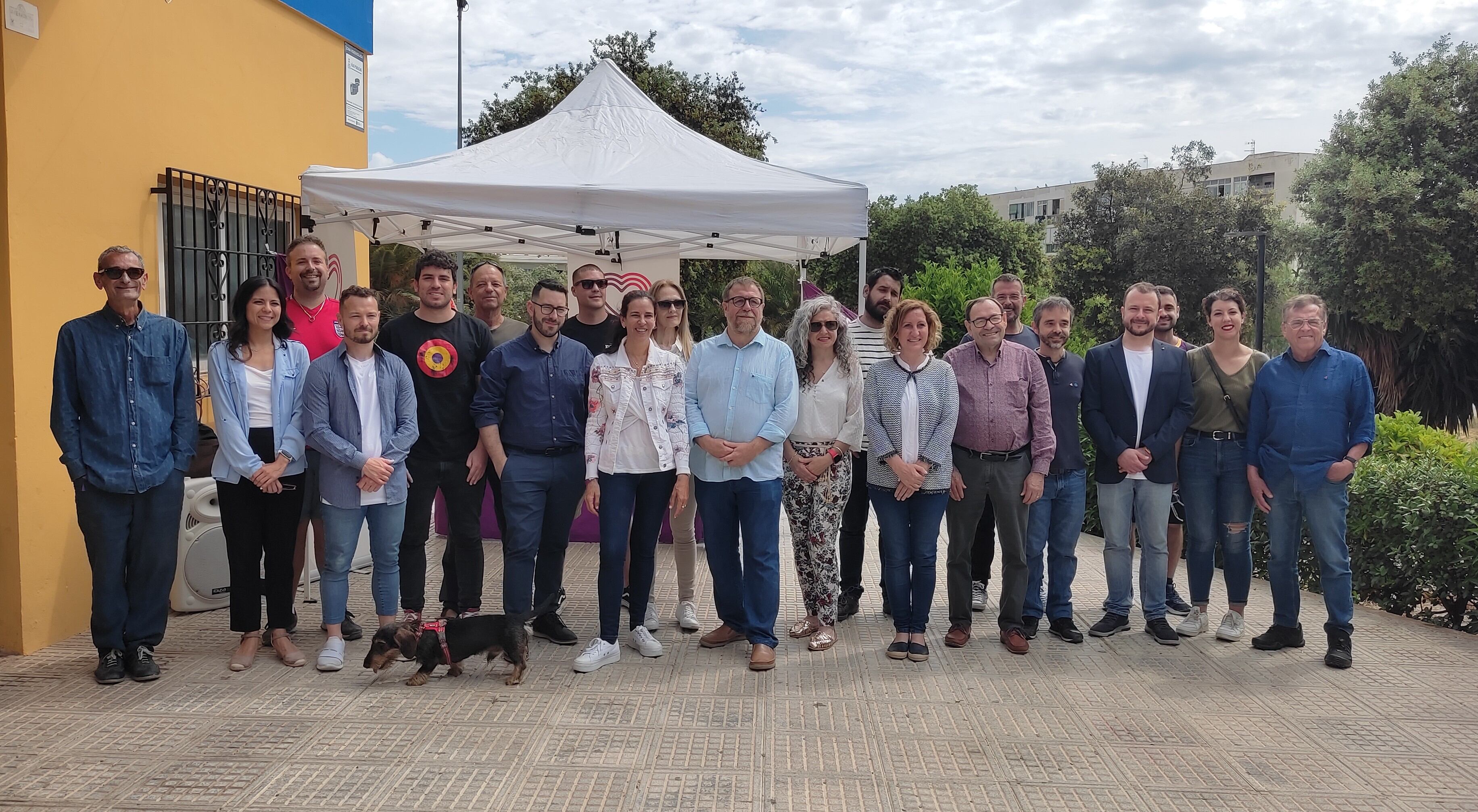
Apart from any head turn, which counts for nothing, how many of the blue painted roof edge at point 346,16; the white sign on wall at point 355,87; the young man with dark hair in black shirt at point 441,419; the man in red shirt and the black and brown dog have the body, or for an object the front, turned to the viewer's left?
1

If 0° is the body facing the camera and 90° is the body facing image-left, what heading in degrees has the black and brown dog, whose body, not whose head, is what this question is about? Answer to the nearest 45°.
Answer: approximately 90°

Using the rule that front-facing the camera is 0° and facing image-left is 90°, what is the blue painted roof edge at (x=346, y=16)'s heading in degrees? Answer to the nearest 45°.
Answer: approximately 315°

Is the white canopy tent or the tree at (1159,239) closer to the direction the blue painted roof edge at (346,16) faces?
the white canopy tent

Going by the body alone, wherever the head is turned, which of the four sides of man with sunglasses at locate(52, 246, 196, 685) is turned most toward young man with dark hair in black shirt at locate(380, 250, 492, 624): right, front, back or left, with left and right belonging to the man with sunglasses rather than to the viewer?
left

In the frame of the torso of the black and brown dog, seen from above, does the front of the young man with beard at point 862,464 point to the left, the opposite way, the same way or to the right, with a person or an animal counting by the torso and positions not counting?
to the left

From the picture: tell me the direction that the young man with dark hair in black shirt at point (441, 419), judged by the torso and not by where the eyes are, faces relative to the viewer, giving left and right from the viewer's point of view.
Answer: facing the viewer

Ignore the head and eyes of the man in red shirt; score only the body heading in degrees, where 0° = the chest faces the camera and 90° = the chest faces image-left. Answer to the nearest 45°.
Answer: approximately 0°

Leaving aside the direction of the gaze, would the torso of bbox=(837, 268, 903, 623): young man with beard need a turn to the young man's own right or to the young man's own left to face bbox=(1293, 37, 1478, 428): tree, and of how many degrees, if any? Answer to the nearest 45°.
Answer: approximately 135° to the young man's own left

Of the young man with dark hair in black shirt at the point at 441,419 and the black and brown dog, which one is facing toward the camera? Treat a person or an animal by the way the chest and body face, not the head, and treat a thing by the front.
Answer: the young man with dark hair in black shirt

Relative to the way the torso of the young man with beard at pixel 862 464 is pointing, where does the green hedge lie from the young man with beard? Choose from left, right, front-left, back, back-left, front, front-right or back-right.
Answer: left

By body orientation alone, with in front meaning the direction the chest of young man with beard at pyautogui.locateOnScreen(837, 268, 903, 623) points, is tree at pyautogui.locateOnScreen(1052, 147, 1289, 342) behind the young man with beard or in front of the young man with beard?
behind
